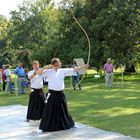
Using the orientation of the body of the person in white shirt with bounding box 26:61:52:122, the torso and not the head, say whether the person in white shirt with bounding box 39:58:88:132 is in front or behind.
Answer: in front

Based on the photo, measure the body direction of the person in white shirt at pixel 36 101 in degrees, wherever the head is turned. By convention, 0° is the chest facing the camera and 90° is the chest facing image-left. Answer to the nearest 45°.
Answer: approximately 315°

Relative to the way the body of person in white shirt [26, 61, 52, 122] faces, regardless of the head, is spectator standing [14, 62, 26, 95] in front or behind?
behind

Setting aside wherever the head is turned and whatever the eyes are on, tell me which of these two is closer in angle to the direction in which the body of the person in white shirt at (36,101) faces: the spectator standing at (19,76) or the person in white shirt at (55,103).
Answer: the person in white shirt
